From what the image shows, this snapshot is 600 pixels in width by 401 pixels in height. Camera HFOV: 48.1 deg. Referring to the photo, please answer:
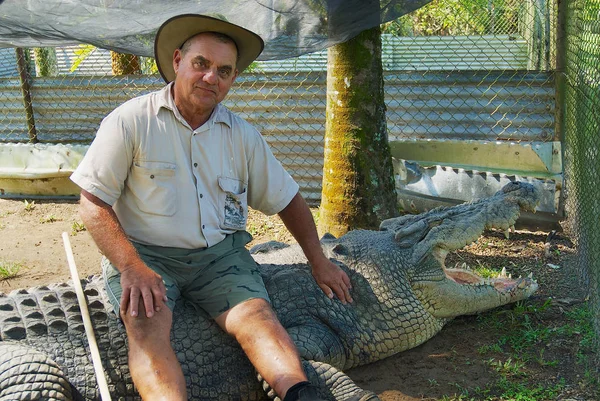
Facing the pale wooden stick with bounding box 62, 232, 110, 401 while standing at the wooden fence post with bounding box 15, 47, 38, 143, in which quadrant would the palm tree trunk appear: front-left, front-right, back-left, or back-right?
front-left

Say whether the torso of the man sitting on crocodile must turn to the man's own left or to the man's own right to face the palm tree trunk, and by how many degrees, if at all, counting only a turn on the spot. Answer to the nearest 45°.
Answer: approximately 135° to the man's own left

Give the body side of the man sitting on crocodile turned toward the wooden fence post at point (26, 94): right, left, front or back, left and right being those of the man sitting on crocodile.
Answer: back

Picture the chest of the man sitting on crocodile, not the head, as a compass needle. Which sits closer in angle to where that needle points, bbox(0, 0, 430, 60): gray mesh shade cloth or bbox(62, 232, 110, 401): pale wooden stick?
the pale wooden stick

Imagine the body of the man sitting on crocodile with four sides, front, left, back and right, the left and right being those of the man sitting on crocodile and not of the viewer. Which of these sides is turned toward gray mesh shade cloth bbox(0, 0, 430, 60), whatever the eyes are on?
back

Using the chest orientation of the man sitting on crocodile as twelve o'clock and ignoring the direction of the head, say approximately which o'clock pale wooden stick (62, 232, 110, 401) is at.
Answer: The pale wooden stick is roughly at 2 o'clock from the man sitting on crocodile.

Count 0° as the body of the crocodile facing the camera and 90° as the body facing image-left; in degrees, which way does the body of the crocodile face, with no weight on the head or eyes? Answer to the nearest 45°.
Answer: approximately 270°

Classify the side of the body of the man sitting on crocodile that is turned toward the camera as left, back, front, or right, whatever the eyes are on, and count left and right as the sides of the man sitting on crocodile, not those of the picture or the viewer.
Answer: front

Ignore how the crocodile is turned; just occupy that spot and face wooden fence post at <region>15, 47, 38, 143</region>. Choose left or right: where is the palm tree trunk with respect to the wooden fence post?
right
